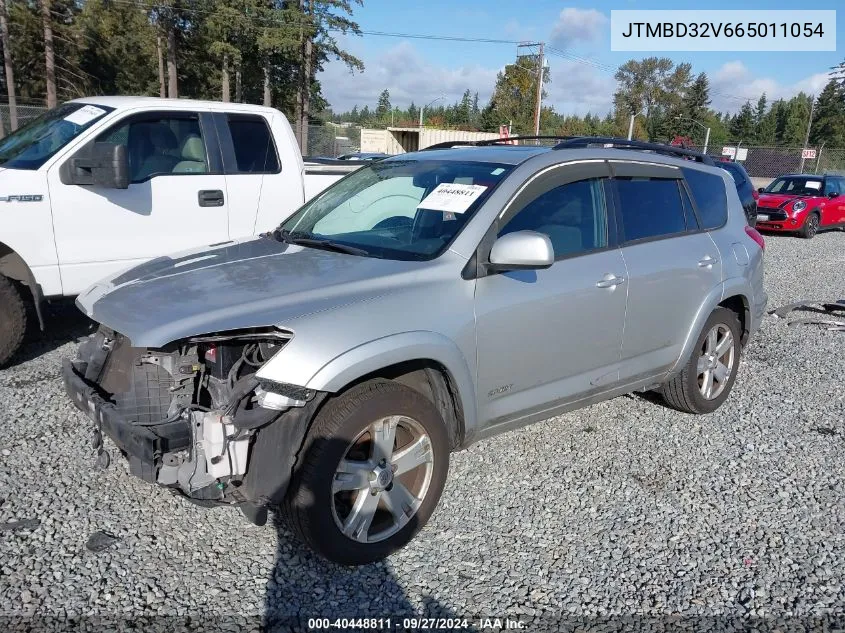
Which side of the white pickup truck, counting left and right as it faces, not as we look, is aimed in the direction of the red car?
back

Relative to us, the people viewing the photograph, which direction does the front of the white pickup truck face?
facing the viewer and to the left of the viewer

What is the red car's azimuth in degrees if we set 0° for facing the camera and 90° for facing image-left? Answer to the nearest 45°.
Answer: approximately 45°

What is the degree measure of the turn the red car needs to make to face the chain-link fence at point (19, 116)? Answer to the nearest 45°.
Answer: approximately 45° to its right

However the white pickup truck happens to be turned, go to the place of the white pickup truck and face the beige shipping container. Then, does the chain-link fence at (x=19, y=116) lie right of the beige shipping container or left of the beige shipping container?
left

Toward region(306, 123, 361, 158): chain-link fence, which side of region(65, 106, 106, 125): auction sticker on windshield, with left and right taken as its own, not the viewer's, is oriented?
back

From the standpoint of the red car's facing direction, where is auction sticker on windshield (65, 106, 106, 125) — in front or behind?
in front

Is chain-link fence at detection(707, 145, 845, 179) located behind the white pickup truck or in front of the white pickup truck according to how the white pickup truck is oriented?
behind

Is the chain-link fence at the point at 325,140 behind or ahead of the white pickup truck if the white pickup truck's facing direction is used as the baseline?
behind

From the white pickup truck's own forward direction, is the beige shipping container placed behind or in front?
behind

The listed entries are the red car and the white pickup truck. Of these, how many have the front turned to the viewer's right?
0

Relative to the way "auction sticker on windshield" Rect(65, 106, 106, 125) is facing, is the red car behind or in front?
behind

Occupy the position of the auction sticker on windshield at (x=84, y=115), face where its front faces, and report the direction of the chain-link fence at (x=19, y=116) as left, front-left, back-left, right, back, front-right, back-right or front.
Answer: back-right

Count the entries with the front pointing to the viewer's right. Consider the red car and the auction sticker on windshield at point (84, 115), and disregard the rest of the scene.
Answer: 0
